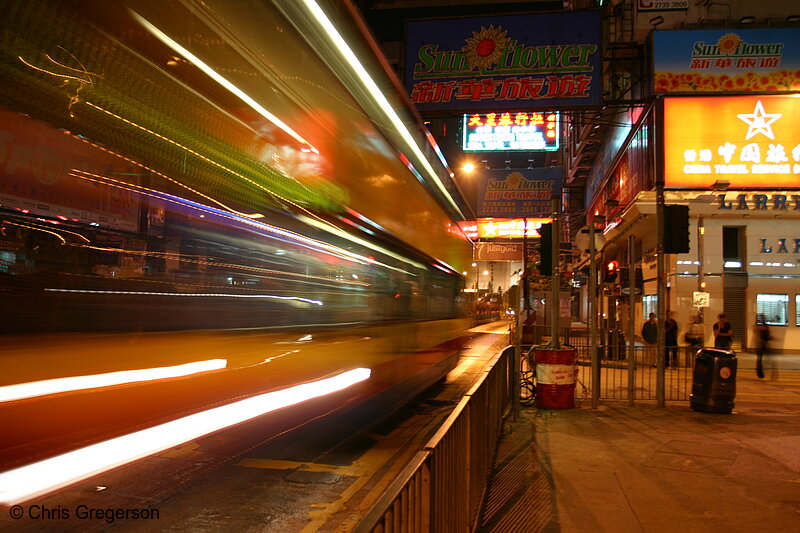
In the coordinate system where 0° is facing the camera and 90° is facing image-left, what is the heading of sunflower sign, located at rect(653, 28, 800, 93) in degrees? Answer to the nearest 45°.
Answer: approximately 0°

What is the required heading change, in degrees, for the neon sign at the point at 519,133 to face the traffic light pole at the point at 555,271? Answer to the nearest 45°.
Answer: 0° — it already faces it

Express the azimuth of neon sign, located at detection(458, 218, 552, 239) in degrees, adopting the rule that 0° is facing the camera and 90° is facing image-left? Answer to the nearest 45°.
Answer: approximately 0°
